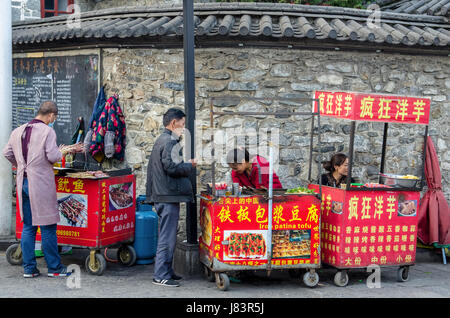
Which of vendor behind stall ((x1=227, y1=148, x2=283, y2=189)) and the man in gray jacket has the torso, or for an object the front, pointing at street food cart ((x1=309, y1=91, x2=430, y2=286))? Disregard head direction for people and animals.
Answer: the man in gray jacket

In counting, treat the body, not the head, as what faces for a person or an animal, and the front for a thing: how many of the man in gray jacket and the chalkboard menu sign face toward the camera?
1

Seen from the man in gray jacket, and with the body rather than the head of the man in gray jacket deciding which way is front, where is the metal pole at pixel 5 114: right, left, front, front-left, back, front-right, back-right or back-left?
back-left

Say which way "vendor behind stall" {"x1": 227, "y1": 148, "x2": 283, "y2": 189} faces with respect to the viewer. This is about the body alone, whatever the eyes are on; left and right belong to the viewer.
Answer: facing the viewer and to the left of the viewer

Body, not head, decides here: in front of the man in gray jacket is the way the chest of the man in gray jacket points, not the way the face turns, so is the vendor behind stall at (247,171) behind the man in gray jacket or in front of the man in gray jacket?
in front

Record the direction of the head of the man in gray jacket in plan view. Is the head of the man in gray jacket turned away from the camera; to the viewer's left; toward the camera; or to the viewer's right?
to the viewer's right

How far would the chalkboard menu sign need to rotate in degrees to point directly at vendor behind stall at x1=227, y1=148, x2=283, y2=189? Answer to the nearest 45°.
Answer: approximately 45° to its left

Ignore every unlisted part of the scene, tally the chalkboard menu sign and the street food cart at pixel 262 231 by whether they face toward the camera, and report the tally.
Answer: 2

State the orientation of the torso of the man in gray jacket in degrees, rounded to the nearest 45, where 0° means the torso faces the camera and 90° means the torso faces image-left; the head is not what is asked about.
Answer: approximately 270°

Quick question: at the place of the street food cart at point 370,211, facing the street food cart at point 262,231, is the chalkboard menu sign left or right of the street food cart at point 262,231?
right

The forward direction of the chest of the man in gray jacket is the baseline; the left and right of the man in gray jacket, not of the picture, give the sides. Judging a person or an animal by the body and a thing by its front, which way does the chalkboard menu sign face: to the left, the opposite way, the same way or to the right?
to the right
